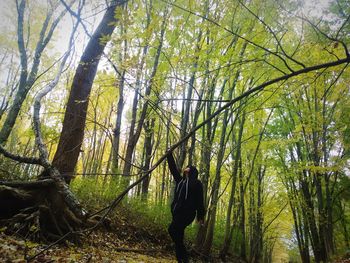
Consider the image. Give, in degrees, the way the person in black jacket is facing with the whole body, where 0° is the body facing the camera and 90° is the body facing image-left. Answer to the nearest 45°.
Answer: approximately 45°

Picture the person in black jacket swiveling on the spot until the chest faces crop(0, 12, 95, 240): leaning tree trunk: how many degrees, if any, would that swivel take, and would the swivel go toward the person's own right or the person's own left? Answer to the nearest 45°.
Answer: approximately 45° to the person's own right

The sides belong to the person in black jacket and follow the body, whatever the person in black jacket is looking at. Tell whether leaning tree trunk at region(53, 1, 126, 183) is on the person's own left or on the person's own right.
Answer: on the person's own right
